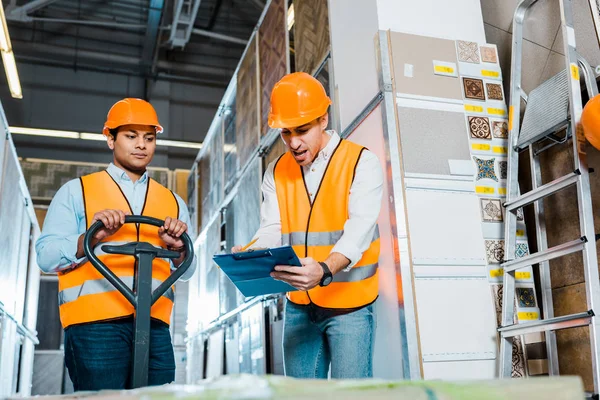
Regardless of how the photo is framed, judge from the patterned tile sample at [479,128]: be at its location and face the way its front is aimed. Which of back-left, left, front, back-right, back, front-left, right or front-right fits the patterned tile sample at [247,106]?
back-right

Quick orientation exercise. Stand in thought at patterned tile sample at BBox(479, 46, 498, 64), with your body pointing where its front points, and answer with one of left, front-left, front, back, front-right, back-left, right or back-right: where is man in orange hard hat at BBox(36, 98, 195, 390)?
front-right

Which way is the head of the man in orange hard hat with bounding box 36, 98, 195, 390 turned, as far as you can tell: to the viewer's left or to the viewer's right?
to the viewer's right

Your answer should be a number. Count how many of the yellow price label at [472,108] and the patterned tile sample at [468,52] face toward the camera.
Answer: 2

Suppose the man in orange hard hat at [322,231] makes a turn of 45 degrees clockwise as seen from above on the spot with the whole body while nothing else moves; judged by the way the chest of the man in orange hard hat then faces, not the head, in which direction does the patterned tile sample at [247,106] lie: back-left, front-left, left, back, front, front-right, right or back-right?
right

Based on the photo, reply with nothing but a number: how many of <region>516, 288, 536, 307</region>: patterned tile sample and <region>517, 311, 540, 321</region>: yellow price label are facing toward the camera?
2
